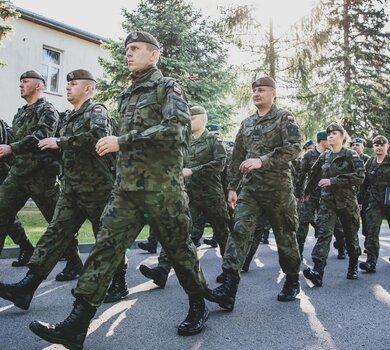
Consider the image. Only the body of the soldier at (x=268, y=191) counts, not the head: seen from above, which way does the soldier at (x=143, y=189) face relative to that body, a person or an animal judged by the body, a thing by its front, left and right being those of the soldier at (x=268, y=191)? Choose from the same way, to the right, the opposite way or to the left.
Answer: the same way

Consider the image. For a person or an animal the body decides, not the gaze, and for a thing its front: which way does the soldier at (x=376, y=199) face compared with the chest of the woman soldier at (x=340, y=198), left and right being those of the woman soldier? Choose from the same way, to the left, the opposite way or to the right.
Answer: the same way

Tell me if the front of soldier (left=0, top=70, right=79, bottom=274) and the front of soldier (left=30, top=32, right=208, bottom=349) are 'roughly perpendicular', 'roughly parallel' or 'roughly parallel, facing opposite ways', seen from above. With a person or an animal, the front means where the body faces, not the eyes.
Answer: roughly parallel

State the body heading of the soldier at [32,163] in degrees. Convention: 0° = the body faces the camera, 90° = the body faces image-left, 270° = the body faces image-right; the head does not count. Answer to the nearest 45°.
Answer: approximately 45°

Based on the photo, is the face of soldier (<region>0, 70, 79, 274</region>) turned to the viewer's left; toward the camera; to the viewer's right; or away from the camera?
to the viewer's left

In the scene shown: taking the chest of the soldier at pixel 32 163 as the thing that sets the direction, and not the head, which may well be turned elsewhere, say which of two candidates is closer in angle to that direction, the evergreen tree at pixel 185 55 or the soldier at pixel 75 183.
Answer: the soldier

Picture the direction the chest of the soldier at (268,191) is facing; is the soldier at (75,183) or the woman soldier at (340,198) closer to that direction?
the soldier

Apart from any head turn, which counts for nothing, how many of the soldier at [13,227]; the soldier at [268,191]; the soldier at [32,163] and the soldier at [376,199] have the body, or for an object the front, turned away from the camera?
0

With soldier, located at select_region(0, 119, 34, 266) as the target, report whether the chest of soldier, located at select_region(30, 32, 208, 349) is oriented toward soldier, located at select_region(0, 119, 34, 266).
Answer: no

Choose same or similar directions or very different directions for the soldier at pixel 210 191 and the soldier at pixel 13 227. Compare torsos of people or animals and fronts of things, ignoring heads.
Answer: same or similar directions

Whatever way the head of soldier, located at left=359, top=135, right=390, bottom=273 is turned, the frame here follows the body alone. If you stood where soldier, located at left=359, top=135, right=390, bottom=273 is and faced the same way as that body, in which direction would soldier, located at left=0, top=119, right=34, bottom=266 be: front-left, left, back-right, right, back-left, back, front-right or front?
front

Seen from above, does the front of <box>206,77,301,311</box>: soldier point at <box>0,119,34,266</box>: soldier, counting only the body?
no

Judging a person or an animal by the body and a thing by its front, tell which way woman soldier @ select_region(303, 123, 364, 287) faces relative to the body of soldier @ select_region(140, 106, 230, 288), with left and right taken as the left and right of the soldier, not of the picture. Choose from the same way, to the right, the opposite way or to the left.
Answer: the same way

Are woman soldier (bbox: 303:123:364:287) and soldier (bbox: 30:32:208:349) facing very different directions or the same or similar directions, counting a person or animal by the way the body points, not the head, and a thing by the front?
same or similar directions

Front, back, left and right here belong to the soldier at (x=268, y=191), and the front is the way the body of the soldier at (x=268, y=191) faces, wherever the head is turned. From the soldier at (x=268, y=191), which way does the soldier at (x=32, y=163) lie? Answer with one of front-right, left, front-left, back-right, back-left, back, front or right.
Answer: front-right

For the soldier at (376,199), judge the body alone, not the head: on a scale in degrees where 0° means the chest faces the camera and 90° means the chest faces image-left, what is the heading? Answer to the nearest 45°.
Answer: approximately 45°

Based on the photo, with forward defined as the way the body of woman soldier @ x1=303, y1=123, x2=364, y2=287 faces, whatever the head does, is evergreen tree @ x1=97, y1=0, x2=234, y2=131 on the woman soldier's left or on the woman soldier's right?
on the woman soldier's right

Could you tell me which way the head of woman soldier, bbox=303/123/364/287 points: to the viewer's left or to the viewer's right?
to the viewer's left

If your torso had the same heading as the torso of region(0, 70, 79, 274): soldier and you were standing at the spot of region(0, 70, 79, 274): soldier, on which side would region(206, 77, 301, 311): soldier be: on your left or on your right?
on your left

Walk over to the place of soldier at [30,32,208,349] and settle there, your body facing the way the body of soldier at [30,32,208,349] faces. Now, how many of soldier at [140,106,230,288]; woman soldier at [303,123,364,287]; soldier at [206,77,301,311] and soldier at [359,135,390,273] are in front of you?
0

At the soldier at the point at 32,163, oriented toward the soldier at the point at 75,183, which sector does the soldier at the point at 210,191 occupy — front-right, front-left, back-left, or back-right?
front-left
